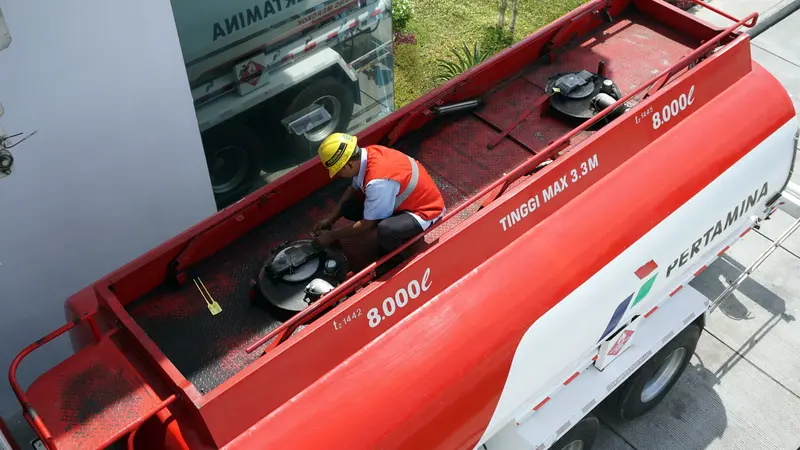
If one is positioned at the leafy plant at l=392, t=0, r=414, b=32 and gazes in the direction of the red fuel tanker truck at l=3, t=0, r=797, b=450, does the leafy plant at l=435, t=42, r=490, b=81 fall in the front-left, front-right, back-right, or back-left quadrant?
front-left

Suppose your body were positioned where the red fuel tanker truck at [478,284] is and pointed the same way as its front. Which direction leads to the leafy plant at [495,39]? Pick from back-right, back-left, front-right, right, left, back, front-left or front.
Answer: back-right

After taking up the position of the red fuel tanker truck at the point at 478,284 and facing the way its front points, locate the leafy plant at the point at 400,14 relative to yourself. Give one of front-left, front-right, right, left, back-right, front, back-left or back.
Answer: back-right

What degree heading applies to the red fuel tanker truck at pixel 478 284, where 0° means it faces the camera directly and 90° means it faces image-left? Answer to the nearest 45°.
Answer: approximately 45°

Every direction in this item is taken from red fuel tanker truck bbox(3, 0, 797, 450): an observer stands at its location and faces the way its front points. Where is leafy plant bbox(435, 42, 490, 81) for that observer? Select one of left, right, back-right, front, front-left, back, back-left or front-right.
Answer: back-right

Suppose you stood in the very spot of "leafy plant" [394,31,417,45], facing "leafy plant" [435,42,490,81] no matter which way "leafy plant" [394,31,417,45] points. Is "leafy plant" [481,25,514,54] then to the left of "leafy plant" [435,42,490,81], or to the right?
left
